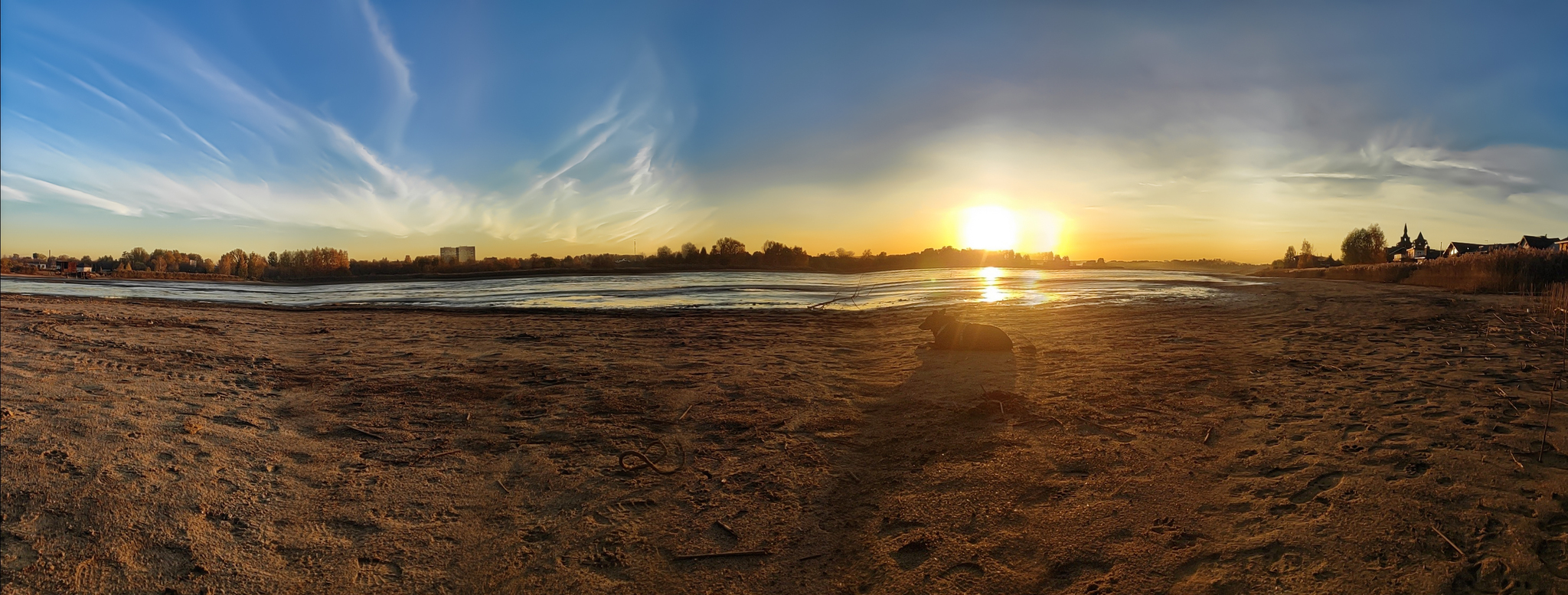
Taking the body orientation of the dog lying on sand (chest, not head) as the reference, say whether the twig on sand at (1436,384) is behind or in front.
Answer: behind

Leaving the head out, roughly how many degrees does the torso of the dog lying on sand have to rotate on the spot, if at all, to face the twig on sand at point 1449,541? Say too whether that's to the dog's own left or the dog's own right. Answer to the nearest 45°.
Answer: approximately 90° to the dog's own left

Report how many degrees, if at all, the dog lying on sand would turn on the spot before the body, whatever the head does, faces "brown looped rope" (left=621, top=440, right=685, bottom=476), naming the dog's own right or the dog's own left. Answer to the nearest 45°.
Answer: approximately 90° to the dog's own left

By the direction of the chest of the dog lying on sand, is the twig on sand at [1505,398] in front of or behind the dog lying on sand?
behind

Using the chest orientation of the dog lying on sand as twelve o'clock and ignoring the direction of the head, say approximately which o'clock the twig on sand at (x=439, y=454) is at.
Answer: The twig on sand is roughly at 10 o'clock from the dog lying on sand.

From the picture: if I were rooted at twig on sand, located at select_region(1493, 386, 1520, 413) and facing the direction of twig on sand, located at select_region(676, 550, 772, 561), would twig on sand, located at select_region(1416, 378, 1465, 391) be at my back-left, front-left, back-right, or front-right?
back-right

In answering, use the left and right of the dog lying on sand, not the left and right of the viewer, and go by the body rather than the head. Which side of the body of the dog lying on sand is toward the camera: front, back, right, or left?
left

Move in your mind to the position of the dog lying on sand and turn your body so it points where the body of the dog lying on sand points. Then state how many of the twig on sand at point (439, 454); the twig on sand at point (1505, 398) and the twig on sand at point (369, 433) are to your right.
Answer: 0

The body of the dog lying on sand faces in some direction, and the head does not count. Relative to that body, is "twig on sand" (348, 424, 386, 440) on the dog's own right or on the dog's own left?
on the dog's own left

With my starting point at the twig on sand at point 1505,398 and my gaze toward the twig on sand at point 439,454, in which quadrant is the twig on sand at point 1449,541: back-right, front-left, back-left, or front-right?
front-left

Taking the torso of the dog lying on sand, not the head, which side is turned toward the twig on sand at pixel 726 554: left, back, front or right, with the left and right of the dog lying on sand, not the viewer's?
left
